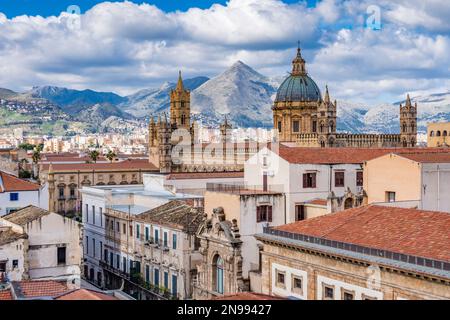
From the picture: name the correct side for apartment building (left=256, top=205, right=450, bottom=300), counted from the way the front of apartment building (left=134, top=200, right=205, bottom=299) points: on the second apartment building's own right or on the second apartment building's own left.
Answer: on the second apartment building's own left

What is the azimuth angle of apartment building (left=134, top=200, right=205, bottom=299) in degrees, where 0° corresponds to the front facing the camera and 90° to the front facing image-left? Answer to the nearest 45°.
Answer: approximately 45°

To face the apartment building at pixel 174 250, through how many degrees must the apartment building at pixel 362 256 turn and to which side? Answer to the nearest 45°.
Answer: approximately 90° to its right

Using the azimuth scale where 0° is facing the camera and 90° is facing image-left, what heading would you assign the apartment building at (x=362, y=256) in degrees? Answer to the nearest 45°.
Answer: approximately 45°

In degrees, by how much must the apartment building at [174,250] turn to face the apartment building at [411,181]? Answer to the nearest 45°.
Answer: approximately 135° to its left

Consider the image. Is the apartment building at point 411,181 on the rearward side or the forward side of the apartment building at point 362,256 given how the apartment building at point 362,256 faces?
on the rearward side

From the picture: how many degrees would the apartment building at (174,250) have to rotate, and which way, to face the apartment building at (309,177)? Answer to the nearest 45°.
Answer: approximately 135° to its left
